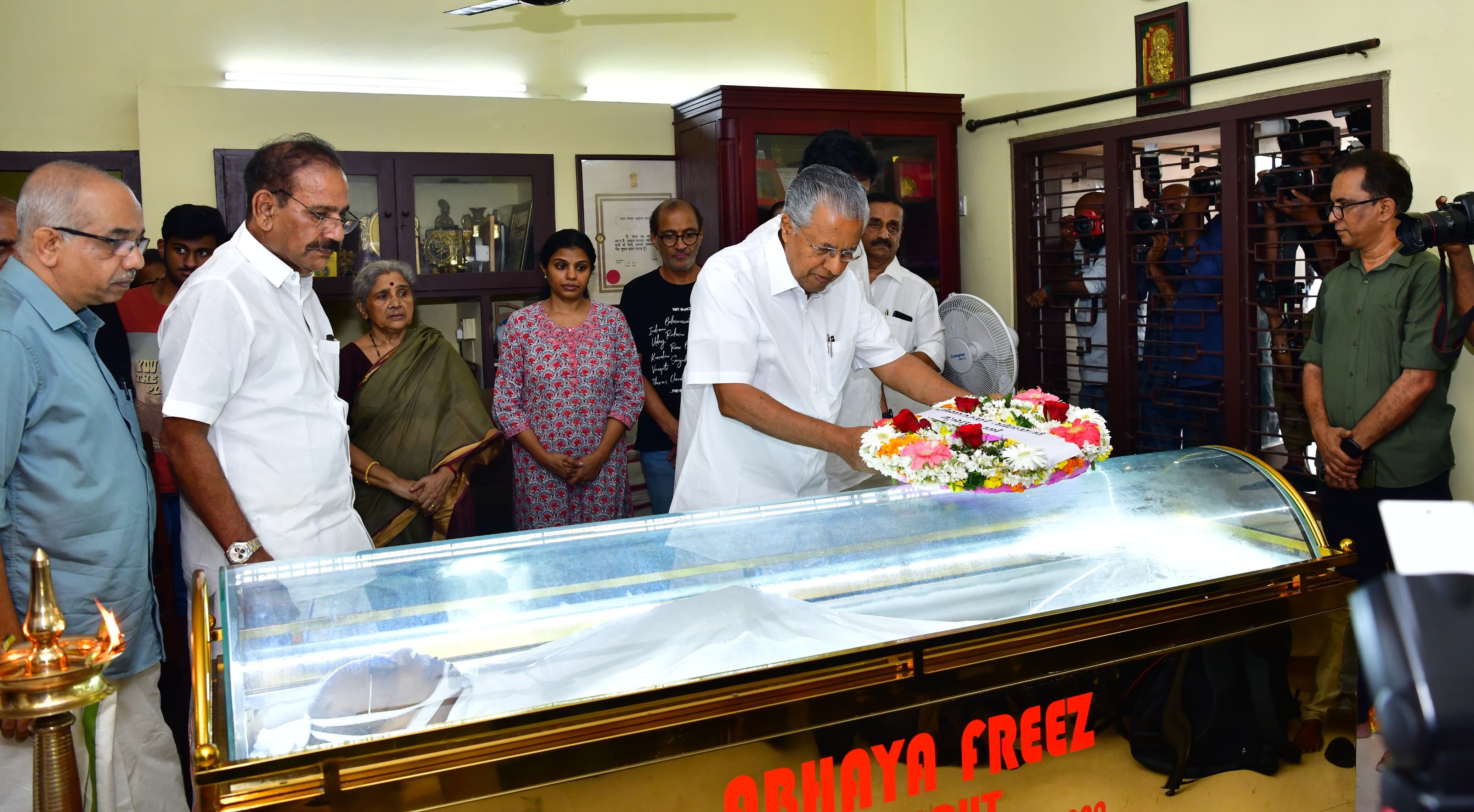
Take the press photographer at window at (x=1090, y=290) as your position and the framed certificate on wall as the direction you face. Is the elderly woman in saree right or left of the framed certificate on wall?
left

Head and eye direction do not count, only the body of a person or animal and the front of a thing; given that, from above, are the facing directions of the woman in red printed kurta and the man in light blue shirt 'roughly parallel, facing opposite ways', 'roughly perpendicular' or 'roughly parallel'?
roughly perpendicular

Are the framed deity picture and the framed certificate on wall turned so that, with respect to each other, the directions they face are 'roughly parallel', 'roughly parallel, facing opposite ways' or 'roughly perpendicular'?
roughly perpendicular

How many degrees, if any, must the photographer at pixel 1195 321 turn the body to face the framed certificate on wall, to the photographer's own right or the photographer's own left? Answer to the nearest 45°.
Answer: approximately 45° to the photographer's own right

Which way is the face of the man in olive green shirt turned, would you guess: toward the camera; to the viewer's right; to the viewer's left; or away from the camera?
to the viewer's left

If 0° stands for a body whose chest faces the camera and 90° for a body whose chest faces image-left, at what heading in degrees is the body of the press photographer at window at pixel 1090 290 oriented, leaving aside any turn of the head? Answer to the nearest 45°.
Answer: approximately 45°

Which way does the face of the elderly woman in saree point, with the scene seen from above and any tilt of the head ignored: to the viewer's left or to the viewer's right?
to the viewer's right

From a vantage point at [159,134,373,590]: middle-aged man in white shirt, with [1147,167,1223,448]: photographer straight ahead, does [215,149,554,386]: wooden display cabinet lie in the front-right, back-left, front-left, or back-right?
front-left

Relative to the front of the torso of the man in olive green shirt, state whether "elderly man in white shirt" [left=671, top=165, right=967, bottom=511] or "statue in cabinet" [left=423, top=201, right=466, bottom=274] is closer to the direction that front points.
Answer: the elderly man in white shirt

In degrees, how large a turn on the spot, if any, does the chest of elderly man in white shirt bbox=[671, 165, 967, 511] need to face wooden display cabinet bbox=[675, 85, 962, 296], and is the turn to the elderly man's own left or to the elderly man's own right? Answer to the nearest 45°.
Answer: approximately 135° to the elderly man's own left

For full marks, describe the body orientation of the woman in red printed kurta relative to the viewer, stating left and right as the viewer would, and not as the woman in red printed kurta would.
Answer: facing the viewer

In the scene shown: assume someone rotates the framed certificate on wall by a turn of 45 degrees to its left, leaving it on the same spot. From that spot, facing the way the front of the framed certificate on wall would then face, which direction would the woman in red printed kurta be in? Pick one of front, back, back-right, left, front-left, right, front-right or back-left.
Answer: front-right

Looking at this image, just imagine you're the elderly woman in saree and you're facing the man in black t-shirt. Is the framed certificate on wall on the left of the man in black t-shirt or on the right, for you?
left

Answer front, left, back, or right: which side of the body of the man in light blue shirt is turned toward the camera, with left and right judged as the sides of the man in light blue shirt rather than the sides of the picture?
right

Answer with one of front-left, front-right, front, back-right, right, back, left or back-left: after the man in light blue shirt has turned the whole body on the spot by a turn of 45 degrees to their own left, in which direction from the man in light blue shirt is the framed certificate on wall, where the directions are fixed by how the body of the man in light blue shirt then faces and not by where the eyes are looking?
front

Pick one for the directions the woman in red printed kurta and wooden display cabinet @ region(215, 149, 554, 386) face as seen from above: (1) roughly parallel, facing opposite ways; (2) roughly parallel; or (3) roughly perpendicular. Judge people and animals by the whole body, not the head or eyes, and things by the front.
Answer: roughly parallel

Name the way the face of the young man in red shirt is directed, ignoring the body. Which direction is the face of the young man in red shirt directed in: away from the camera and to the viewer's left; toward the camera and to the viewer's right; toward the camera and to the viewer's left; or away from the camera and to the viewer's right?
toward the camera and to the viewer's right

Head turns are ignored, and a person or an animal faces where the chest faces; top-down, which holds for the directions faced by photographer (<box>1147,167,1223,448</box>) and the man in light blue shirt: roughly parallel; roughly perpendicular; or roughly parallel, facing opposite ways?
roughly parallel, facing opposite ways

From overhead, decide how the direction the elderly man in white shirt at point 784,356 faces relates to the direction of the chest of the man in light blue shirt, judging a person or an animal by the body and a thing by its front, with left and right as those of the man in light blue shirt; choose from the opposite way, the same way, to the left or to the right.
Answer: to the right

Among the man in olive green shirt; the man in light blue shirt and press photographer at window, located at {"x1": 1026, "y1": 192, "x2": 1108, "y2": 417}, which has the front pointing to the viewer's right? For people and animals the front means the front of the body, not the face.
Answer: the man in light blue shirt
